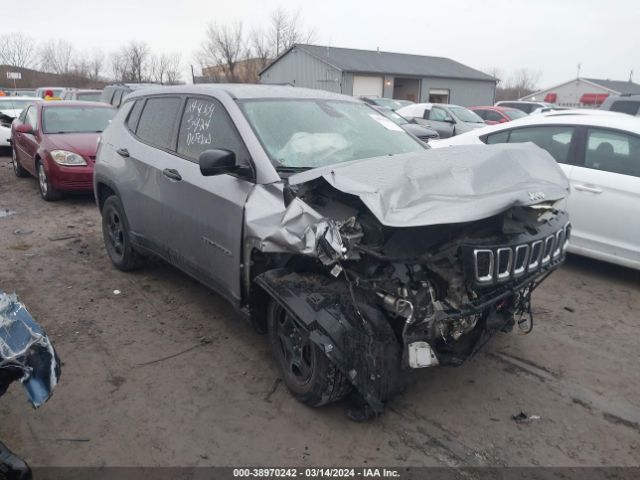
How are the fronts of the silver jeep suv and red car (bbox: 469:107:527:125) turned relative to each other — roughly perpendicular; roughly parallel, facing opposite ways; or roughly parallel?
roughly parallel

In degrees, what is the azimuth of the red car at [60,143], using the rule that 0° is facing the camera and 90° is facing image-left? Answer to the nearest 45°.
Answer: approximately 315°

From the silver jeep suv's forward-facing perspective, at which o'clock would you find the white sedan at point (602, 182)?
The white sedan is roughly at 9 o'clock from the silver jeep suv.

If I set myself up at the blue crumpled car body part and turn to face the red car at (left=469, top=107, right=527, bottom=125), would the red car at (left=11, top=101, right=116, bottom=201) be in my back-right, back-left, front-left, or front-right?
front-left

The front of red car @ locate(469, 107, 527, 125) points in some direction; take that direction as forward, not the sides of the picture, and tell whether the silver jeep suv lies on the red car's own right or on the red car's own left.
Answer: on the red car's own right

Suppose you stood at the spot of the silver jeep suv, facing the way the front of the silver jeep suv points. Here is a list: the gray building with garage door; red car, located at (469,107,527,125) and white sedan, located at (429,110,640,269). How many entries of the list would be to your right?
0

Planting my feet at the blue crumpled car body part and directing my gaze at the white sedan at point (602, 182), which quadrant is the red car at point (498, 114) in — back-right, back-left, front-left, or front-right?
front-left

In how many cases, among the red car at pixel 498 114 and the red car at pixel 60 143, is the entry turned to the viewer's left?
0

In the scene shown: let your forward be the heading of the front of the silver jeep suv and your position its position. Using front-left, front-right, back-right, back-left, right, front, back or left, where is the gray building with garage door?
back-left

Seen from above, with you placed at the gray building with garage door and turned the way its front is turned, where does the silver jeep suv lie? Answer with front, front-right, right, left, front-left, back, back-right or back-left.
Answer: front-right

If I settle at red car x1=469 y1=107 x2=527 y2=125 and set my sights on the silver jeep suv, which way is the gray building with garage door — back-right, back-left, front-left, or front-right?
back-right

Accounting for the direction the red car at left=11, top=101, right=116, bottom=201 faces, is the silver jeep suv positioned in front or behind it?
in front

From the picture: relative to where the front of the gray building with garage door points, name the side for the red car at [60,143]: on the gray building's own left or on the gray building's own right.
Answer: on the gray building's own right

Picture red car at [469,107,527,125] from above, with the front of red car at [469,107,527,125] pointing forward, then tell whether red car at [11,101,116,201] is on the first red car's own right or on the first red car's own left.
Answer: on the first red car's own right

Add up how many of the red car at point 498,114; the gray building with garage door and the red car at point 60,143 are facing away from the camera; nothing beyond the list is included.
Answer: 0

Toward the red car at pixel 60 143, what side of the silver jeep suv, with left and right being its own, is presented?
back

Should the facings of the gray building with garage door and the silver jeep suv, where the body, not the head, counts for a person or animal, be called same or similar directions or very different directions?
same or similar directions

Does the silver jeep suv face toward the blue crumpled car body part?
no

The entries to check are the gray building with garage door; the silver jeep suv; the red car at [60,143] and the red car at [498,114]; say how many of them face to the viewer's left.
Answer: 0

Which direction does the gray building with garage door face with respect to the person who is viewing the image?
facing the viewer and to the right of the viewer
